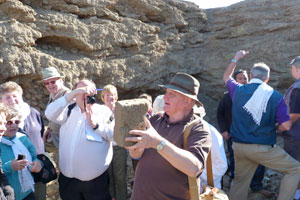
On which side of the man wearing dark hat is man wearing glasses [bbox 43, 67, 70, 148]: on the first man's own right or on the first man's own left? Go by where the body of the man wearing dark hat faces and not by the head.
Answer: on the first man's own right

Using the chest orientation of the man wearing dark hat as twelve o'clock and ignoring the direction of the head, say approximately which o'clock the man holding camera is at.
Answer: The man holding camera is roughly at 3 o'clock from the man wearing dark hat.

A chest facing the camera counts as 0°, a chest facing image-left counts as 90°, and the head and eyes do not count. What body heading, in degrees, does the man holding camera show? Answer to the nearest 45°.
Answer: approximately 0°

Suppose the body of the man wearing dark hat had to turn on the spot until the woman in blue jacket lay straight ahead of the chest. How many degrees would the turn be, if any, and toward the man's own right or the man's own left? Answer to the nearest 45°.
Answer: approximately 45° to the man's own right

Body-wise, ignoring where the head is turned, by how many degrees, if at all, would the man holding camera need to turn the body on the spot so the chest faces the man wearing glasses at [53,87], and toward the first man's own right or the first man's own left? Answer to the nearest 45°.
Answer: approximately 180°

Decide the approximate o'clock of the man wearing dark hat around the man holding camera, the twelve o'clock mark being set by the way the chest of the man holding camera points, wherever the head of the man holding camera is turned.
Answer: The man wearing dark hat is roughly at 11 o'clock from the man holding camera.

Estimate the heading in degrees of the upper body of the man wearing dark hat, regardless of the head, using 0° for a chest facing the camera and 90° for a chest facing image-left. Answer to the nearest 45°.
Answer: approximately 45°
